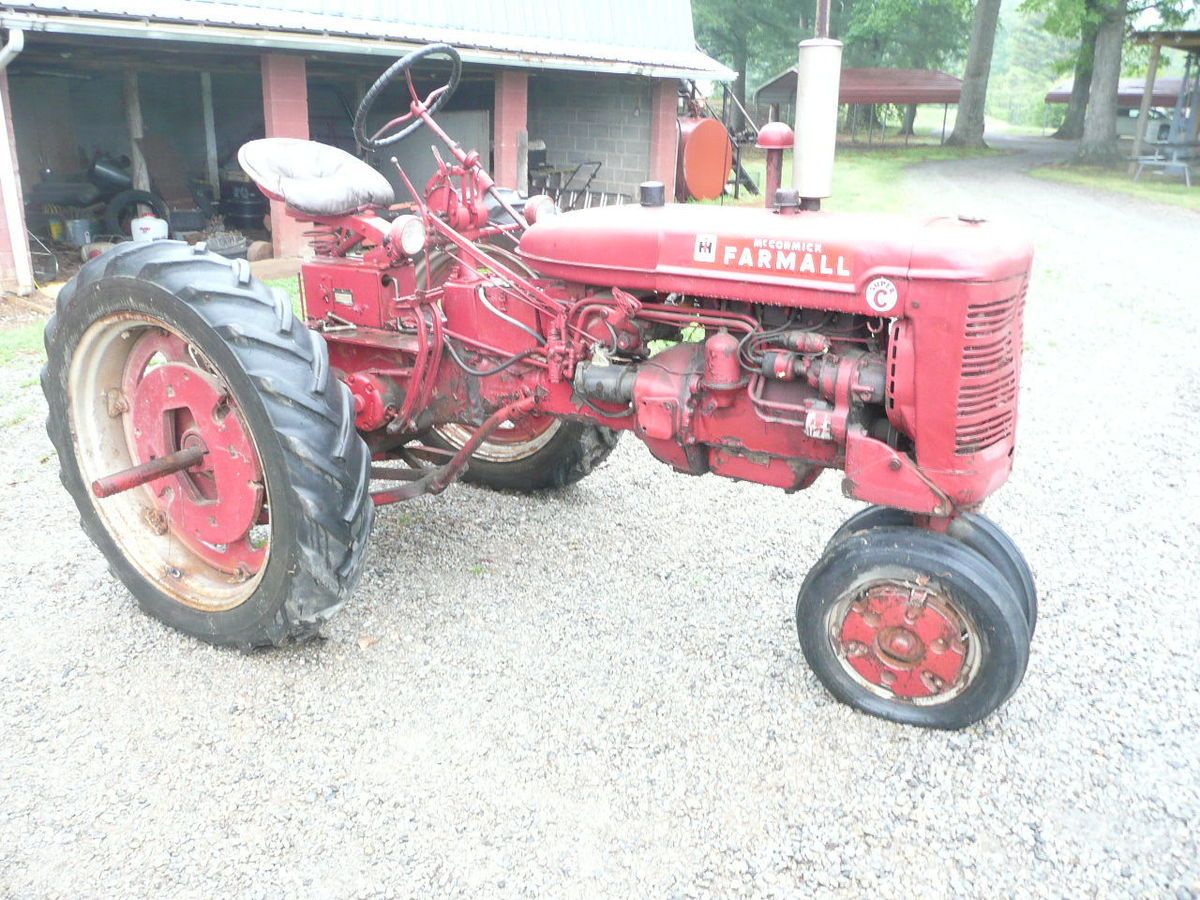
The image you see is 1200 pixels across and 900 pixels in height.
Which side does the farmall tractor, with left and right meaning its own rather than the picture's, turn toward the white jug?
back

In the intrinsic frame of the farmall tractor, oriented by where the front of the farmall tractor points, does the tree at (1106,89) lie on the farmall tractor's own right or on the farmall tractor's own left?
on the farmall tractor's own left

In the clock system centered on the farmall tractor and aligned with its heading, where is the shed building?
The shed building is roughly at 7 o'clock from the farmall tractor.

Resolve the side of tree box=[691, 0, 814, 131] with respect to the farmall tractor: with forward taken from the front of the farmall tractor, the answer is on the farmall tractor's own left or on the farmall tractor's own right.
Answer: on the farmall tractor's own left

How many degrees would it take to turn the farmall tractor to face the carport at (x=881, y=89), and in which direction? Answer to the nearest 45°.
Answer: approximately 135° to its left

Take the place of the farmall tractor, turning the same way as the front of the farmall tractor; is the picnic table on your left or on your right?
on your left

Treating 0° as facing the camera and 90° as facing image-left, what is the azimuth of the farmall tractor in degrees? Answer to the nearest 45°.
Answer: approximately 315°

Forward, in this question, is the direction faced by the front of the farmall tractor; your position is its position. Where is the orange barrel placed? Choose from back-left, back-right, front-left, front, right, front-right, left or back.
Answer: back-left

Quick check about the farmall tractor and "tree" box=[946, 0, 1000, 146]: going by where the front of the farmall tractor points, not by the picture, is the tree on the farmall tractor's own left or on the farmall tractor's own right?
on the farmall tractor's own left
